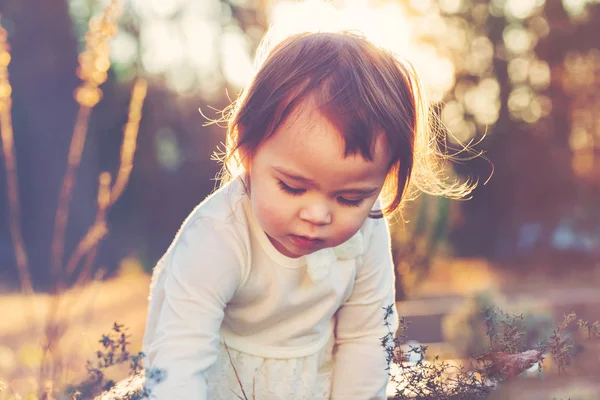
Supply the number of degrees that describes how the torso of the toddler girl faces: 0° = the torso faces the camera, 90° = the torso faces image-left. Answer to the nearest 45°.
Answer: approximately 0°

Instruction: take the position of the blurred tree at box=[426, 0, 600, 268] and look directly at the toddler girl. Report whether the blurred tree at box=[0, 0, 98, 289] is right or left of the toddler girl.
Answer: right

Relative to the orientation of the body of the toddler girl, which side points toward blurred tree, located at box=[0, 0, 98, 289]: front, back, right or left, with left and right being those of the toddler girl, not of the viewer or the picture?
back

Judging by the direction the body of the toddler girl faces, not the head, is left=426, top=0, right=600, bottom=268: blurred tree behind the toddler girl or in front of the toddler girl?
behind

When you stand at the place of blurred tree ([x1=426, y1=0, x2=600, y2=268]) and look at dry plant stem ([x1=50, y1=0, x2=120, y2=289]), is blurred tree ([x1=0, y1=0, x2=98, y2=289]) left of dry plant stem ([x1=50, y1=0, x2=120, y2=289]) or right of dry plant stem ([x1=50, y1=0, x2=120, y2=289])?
right
